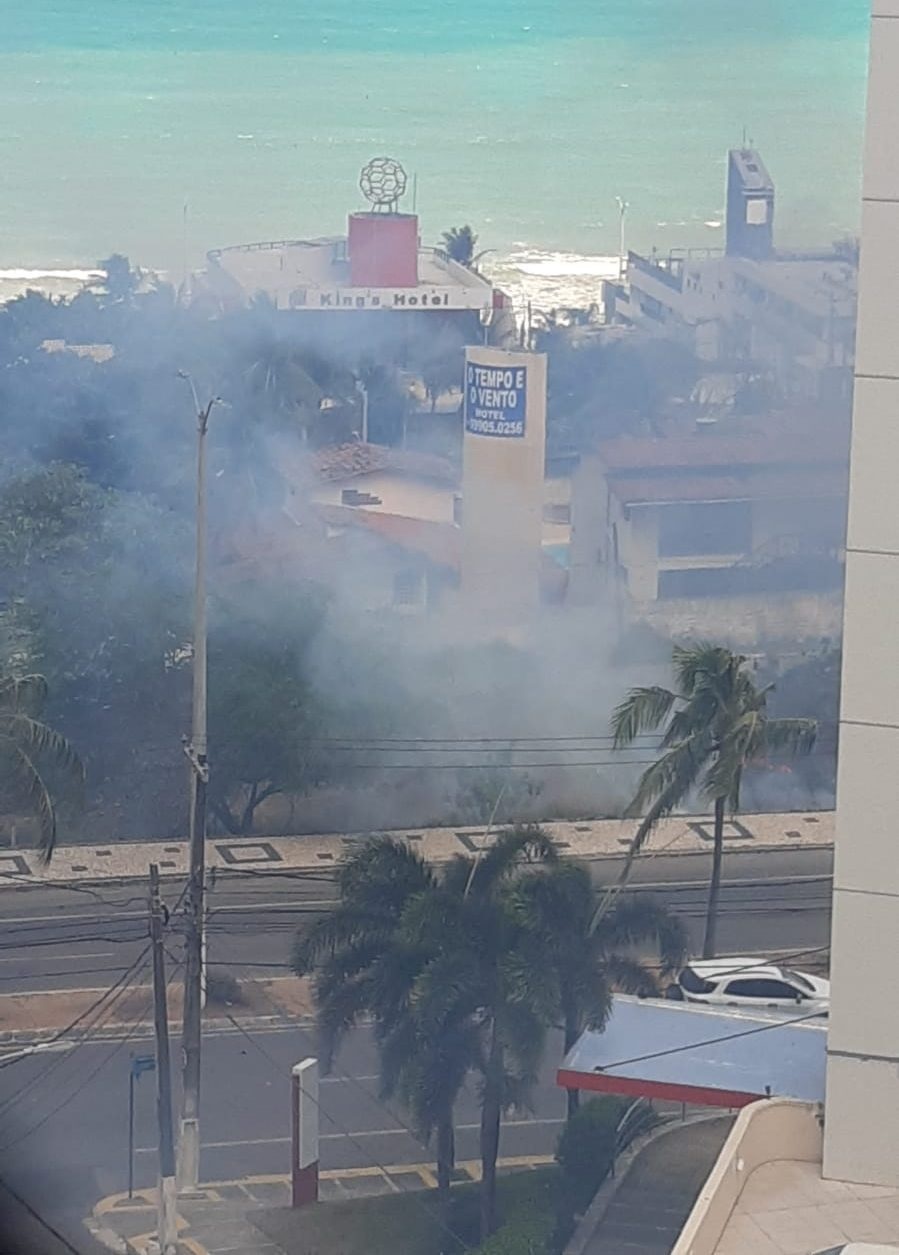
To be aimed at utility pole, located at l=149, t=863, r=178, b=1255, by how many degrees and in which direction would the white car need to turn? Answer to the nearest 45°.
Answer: approximately 135° to its right

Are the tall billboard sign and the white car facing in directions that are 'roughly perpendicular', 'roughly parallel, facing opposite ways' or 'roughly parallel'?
roughly perpendicular

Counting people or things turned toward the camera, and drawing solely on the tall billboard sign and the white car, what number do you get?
1

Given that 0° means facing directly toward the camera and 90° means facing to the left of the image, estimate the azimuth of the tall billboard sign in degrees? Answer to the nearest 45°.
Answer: approximately 0°

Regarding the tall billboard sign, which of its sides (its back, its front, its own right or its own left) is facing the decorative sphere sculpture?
back

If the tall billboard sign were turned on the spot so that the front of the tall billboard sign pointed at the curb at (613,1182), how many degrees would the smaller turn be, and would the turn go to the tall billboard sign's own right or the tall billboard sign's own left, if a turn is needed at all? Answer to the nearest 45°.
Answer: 0° — it already faces it

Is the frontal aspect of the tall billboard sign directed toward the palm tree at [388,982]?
yes

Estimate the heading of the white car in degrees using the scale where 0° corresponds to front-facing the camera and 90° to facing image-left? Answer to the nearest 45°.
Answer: approximately 270°
